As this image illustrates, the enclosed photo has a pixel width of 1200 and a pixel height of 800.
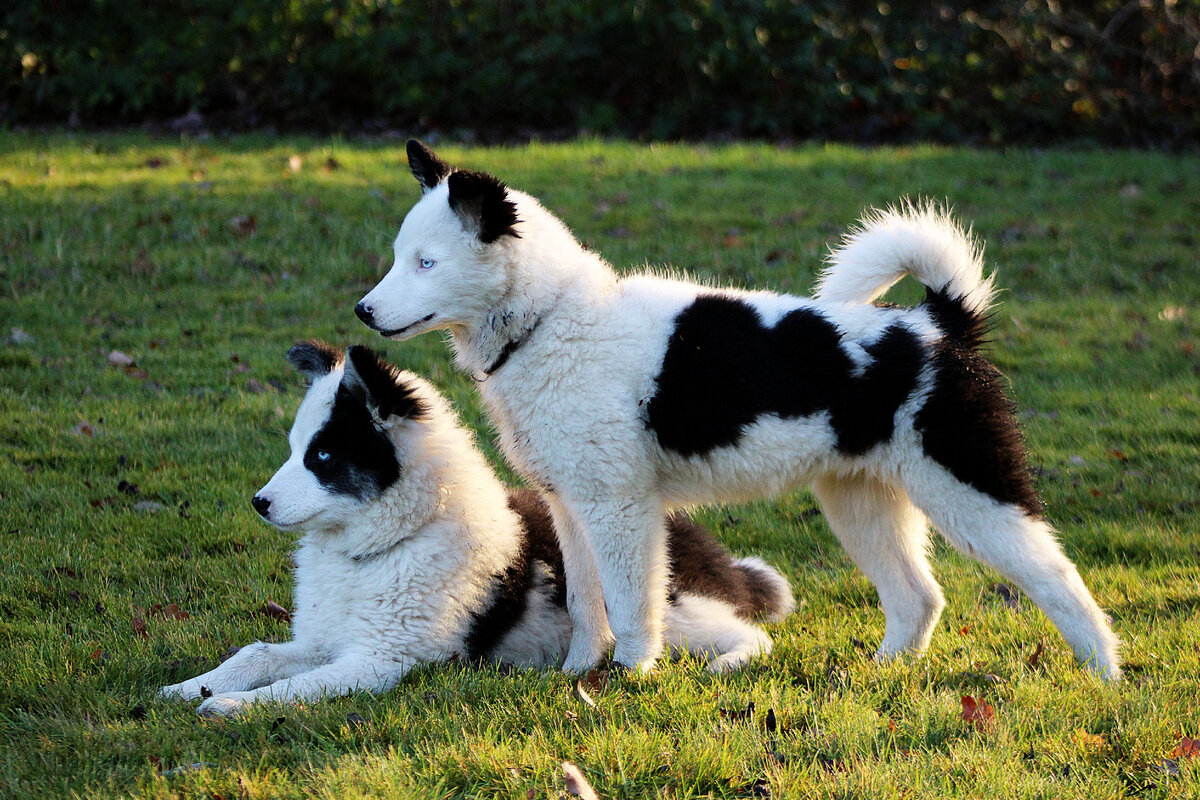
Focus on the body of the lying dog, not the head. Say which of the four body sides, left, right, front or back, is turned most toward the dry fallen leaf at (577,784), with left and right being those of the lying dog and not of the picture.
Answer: left

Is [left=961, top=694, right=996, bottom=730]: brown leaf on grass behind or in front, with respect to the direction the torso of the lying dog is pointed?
behind

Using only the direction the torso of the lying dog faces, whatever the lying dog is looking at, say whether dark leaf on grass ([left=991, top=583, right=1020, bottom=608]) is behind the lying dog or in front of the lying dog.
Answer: behind

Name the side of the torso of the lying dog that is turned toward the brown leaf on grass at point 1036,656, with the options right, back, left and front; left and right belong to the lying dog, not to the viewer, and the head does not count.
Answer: back

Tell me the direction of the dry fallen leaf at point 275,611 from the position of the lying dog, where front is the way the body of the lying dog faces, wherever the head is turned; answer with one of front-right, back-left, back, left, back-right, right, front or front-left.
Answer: front-right

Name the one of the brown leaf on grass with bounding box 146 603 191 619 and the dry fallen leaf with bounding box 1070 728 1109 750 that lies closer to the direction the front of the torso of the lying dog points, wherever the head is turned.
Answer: the brown leaf on grass

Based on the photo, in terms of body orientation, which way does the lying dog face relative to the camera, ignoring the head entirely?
to the viewer's left
